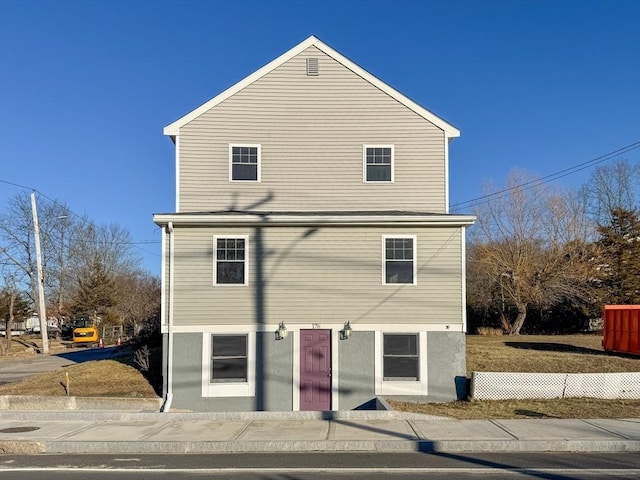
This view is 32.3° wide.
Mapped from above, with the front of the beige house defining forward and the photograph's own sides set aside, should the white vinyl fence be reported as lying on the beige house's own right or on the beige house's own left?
on the beige house's own left

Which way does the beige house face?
toward the camera

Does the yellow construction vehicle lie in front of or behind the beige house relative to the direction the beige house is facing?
behind
